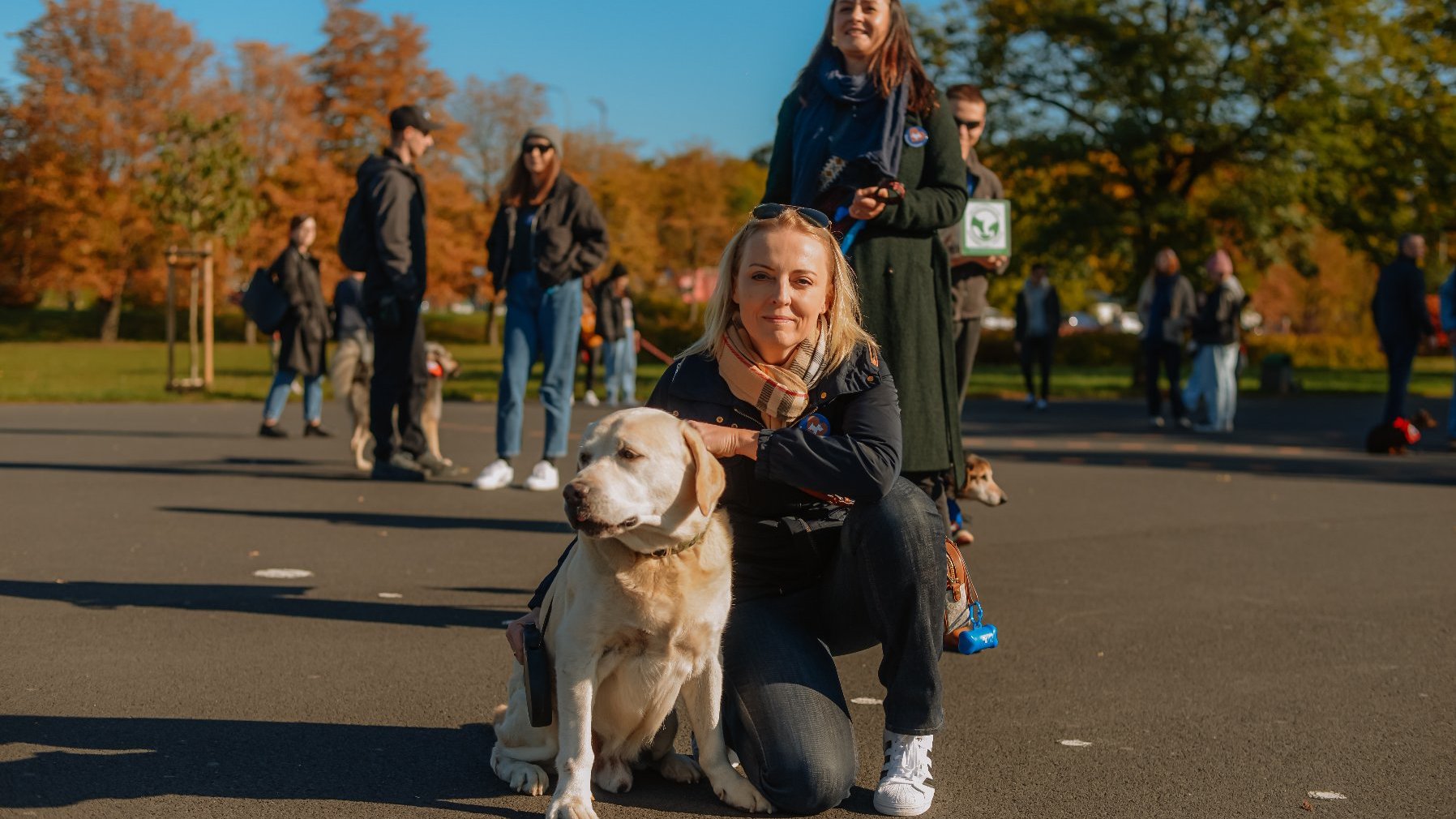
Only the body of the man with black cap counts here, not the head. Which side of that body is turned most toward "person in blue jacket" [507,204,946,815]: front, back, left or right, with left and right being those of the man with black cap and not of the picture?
right

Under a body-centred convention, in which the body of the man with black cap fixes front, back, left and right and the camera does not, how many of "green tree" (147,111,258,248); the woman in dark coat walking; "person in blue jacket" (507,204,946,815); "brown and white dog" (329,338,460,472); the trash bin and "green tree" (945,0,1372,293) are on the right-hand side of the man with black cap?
1

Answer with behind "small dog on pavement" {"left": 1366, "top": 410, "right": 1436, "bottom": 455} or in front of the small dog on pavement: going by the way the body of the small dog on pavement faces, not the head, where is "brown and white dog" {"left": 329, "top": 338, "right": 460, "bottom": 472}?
behind

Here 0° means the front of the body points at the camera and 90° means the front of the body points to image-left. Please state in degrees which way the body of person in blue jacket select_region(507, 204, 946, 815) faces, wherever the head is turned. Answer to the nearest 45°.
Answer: approximately 0°

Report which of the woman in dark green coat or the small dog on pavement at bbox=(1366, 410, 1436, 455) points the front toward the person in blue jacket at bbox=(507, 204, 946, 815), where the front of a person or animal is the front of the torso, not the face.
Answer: the woman in dark green coat

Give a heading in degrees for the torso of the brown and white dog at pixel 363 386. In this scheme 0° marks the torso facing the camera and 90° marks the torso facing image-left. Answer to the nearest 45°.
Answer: approximately 270°

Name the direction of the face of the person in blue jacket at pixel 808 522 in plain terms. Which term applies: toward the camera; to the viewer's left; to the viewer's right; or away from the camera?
toward the camera

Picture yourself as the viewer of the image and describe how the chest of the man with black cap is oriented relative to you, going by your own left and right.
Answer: facing to the right of the viewer

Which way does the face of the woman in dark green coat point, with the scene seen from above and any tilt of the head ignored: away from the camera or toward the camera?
toward the camera

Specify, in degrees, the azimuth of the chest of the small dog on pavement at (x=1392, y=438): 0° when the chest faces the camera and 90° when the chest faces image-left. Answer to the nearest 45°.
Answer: approximately 270°

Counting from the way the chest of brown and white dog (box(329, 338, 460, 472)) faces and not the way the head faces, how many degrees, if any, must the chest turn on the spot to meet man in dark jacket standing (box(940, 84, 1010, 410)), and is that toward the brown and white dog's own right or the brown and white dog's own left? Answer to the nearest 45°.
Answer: approximately 45° to the brown and white dog's own right

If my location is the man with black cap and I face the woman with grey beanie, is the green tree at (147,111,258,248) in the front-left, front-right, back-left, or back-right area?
back-left
